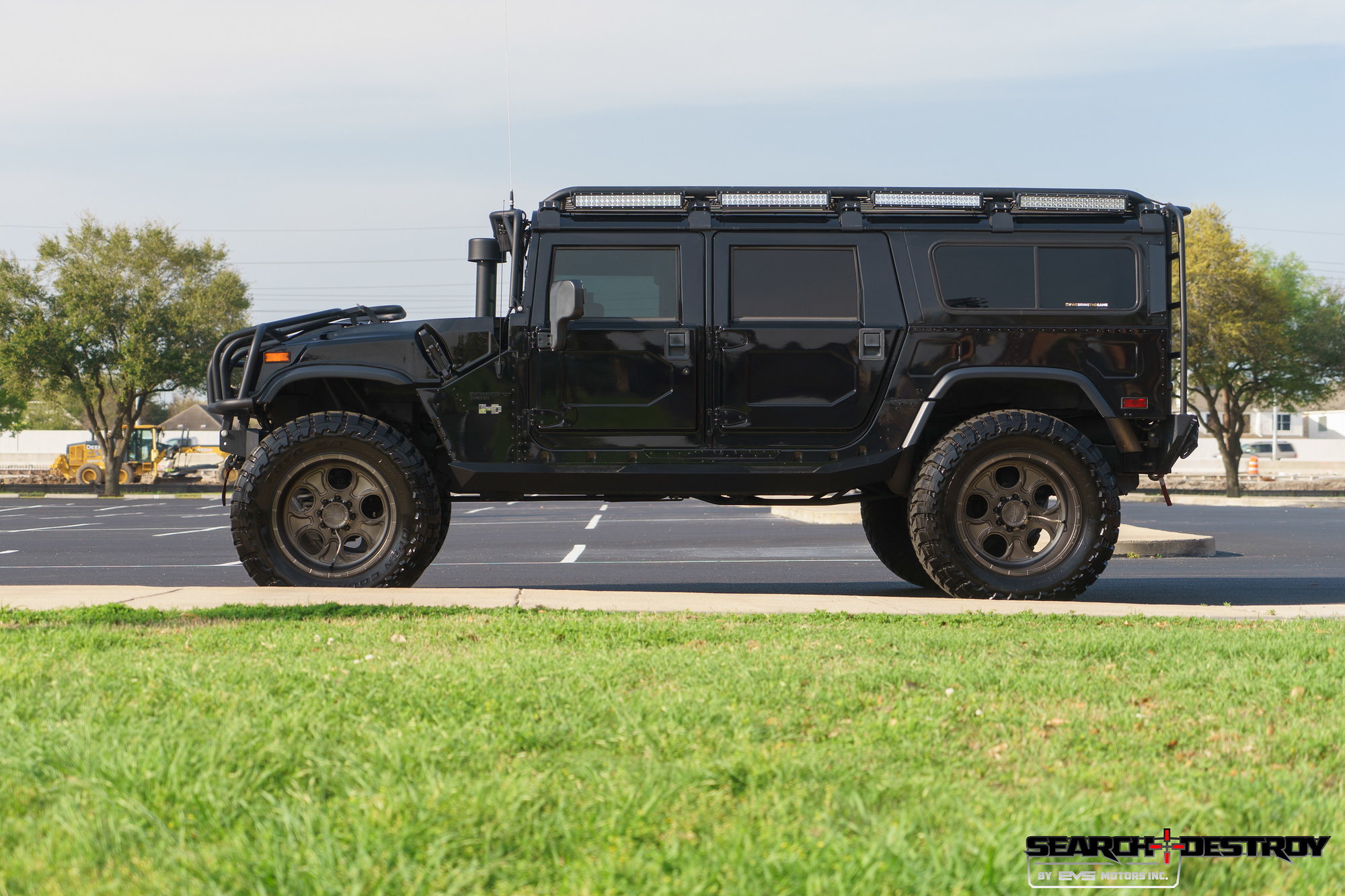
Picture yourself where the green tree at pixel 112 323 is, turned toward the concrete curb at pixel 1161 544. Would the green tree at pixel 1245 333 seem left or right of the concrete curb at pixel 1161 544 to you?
left

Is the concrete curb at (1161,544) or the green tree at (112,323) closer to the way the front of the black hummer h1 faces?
the green tree

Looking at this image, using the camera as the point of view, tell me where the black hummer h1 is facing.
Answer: facing to the left of the viewer

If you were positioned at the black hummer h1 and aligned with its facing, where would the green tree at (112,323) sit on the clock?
The green tree is roughly at 2 o'clock from the black hummer h1.

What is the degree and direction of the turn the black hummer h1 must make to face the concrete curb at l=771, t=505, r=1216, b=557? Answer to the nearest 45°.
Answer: approximately 135° to its right
